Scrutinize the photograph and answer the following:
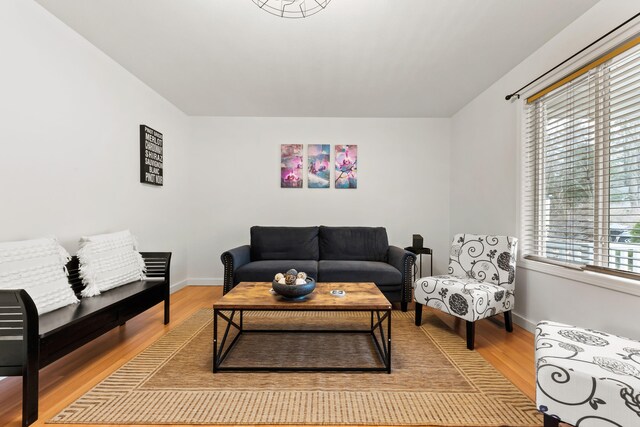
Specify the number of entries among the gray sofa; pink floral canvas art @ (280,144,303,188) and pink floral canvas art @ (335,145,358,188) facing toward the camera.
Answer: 3

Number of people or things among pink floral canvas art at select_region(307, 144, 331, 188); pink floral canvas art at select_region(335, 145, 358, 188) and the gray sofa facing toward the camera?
3

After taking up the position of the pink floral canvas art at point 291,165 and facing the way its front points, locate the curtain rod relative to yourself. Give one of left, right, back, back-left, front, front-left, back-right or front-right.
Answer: front-left

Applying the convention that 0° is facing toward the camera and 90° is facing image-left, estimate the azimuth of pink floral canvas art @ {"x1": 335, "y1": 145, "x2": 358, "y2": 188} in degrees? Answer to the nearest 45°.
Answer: approximately 0°

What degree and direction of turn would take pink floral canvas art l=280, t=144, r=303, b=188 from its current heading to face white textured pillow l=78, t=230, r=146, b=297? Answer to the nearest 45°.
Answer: approximately 45° to its right

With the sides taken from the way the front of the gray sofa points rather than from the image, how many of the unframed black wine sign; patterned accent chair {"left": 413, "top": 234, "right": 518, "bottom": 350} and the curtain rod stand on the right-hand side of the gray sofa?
1

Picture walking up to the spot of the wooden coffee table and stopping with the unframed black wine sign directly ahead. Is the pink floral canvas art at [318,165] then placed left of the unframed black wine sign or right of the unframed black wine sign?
right

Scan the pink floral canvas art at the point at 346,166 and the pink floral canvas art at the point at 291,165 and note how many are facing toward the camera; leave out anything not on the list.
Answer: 2

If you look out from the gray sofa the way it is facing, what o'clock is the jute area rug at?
The jute area rug is roughly at 12 o'clock from the gray sofa.

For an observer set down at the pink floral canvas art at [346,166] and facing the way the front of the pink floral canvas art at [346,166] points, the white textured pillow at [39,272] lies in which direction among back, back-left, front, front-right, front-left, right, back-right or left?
front-right

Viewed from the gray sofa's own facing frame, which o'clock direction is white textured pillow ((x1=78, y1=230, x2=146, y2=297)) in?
The white textured pillow is roughly at 2 o'clock from the gray sofa.

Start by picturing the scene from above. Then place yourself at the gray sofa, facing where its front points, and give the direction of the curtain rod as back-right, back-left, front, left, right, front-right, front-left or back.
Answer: front-left

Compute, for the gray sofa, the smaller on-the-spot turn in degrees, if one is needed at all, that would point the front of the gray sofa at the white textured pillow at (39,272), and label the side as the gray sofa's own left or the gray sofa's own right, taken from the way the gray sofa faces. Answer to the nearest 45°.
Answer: approximately 45° to the gray sofa's own right
